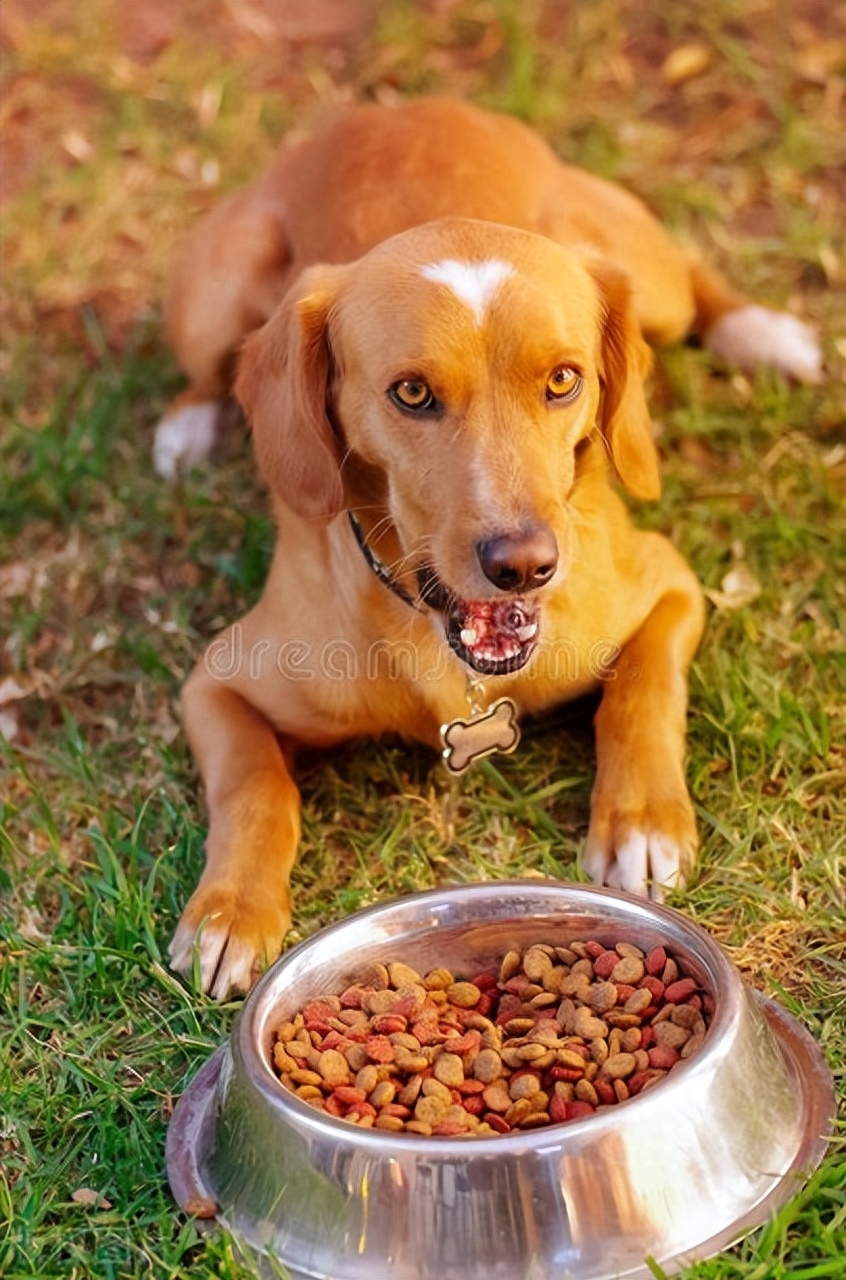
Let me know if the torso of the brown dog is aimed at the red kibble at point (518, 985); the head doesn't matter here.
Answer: yes

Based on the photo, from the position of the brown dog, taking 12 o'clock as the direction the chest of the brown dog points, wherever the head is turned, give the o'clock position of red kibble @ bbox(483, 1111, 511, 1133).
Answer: The red kibble is roughly at 12 o'clock from the brown dog.

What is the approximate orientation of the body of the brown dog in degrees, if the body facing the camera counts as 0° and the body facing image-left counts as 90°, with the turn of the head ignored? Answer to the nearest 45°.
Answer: approximately 0°

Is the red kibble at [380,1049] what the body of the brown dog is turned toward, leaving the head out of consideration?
yes

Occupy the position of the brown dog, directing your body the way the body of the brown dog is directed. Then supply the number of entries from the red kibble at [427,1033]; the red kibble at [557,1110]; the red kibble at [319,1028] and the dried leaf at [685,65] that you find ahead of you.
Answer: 3

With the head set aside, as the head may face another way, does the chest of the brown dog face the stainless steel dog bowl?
yes

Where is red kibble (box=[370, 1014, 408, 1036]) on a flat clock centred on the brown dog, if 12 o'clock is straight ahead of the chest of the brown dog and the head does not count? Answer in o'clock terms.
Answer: The red kibble is roughly at 12 o'clock from the brown dog.

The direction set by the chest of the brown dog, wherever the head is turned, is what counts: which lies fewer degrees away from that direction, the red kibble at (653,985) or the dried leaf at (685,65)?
the red kibble

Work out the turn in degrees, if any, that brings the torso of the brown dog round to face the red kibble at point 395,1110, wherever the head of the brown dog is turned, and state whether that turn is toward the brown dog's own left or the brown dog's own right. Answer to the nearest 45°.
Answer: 0° — it already faces it
